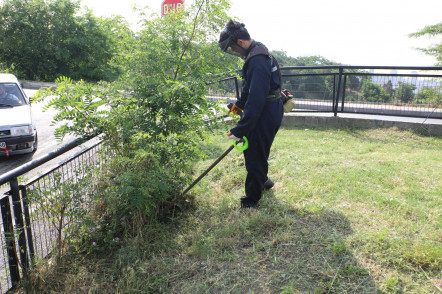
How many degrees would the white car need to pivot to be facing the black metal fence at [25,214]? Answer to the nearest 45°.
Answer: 0° — it already faces it

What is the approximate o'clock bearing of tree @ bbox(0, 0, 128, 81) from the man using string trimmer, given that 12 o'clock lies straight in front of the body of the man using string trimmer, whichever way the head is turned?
The tree is roughly at 2 o'clock from the man using string trimmer.

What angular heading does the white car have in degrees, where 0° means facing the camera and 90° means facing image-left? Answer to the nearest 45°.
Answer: approximately 0°

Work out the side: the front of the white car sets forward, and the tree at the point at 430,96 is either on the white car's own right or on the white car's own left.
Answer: on the white car's own left

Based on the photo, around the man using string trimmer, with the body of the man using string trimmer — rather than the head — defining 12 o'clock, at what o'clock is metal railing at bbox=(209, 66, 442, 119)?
The metal railing is roughly at 4 o'clock from the man using string trimmer.

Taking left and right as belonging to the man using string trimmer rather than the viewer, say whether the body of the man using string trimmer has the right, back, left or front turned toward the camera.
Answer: left

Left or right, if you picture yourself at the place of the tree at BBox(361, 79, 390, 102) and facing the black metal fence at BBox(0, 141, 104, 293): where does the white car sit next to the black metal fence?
right

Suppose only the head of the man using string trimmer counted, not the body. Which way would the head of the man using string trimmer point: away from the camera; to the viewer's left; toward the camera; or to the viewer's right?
to the viewer's left

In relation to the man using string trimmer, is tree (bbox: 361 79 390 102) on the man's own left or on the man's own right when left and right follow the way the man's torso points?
on the man's own right

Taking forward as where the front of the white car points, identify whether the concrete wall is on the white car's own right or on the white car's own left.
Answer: on the white car's own left

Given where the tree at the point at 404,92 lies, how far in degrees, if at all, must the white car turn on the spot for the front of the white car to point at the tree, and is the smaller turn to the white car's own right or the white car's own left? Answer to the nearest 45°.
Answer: approximately 90° to the white car's own left

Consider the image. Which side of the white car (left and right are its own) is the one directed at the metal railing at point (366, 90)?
left

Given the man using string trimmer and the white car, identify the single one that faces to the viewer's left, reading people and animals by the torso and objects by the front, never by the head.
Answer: the man using string trimmer

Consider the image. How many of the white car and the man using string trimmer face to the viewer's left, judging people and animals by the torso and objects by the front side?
1

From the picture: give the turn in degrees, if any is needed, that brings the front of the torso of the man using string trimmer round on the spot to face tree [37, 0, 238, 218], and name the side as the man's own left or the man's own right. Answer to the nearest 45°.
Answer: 0° — they already face it
